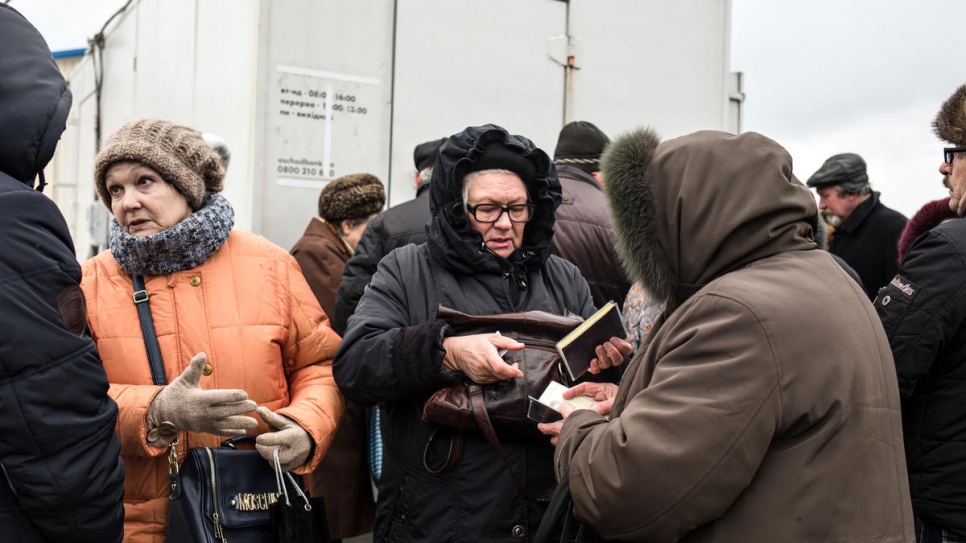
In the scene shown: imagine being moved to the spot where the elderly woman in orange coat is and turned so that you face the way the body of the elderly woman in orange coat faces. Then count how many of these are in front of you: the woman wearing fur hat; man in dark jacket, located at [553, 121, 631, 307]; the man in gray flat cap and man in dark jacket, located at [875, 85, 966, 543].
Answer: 0

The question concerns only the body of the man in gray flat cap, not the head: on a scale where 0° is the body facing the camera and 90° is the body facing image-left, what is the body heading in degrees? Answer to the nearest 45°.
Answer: approximately 90°

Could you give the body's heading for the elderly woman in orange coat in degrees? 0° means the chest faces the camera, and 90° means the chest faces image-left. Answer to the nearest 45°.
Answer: approximately 45°

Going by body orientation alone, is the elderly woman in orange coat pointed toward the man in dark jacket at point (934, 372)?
no

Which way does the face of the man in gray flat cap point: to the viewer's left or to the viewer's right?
to the viewer's left

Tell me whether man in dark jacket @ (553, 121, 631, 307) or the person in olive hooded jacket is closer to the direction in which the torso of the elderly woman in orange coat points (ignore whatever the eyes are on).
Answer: the person in olive hooded jacket

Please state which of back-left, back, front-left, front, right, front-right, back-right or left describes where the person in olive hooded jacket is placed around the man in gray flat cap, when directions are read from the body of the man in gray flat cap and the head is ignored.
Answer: left

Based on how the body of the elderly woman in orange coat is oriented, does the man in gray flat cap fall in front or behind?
behind

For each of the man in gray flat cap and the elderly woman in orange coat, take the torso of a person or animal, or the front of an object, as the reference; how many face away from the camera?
0

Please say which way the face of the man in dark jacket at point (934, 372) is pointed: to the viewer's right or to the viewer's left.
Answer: to the viewer's left

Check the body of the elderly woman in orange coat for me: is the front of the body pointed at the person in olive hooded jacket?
no

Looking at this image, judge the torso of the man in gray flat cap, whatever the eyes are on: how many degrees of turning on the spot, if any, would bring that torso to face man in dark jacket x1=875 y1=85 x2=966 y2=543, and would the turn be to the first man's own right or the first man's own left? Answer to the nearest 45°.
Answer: approximately 90° to the first man's own left
